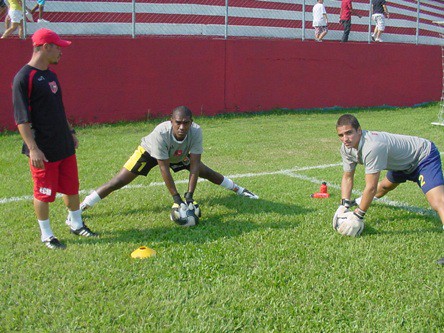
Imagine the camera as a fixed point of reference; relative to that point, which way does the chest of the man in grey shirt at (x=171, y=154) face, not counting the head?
toward the camera

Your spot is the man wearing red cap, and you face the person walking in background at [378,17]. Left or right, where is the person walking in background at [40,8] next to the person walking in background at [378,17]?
left

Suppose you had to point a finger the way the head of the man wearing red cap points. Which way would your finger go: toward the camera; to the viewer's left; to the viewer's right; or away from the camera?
to the viewer's right

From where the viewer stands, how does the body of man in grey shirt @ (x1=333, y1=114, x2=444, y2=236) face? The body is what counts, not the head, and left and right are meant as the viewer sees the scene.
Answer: facing the viewer and to the left of the viewer

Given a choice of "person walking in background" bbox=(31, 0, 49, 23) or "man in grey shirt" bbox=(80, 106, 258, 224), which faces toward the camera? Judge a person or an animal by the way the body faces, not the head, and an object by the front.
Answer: the man in grey shirt

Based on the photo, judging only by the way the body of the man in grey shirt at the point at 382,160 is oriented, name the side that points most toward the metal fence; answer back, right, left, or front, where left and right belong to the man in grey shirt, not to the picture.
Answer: right

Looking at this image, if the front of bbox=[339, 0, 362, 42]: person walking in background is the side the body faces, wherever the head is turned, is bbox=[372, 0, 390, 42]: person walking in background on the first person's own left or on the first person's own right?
on the first person's own left

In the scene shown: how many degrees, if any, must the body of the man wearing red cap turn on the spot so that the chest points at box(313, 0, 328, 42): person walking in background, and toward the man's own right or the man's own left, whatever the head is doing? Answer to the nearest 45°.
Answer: approximately 90° to the man's own left

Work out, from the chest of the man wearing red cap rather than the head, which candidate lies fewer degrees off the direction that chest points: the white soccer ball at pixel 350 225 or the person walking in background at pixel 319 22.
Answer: the white soccer ball
